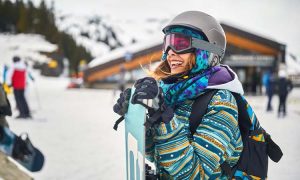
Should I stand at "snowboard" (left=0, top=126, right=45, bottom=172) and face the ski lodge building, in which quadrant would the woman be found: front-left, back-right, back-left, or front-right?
front-right

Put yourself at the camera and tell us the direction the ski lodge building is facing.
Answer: facing the viewer

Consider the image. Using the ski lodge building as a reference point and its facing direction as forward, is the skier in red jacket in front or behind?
in front

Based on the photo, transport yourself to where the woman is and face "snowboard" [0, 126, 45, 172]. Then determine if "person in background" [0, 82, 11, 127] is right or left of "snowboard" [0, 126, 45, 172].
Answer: right

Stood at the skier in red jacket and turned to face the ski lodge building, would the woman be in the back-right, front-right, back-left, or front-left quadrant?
back-right

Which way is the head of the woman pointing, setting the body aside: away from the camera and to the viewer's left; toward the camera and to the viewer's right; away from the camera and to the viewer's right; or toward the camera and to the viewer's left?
toward the camera and to the viewer's left

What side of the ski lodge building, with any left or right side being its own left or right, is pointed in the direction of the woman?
front

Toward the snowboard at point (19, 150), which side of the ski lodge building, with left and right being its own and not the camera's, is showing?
front
